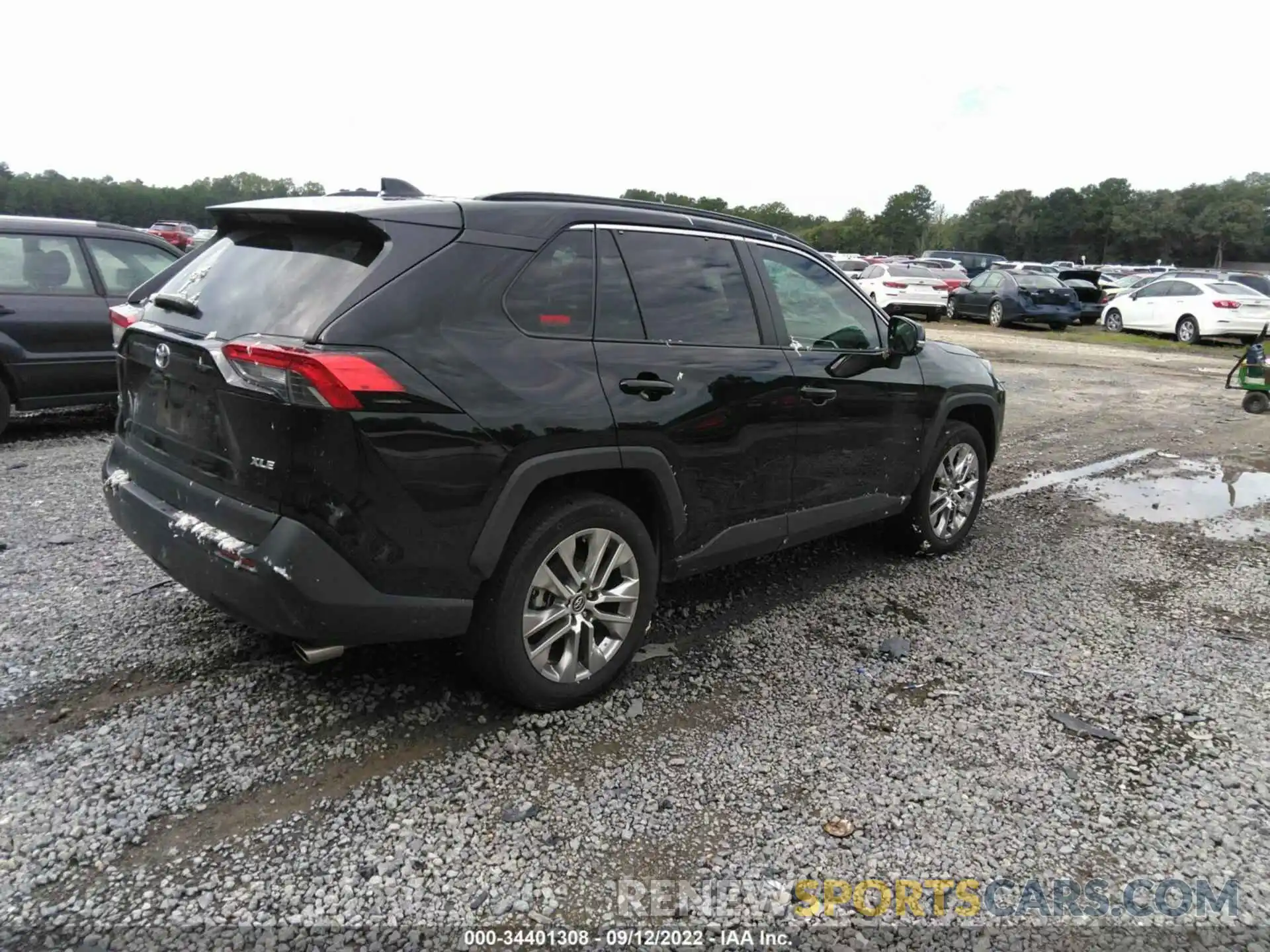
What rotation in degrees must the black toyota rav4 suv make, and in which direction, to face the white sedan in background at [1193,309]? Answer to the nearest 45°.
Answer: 0° — it already faces it

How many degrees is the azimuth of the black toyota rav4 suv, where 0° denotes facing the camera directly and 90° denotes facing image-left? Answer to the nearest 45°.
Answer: approximately 225°

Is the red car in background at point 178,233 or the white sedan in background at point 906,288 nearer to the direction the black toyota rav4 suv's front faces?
the white sedan in background

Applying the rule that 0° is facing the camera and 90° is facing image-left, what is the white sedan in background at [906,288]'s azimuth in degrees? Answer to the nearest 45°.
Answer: approximately 135°

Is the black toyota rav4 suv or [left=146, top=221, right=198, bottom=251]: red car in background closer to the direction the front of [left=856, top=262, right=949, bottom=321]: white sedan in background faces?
the red car in background

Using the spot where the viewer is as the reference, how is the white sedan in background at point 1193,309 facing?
facing away from the viewer and to the left of the viewer

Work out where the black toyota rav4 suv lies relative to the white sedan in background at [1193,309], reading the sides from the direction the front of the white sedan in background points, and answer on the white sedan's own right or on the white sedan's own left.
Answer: on the white sedan's own left

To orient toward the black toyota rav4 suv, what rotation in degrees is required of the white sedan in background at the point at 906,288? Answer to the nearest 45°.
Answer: approximately 135° to its left

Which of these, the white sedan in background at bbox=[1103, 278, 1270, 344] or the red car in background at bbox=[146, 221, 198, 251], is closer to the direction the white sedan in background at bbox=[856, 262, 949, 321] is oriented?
the red car in background
